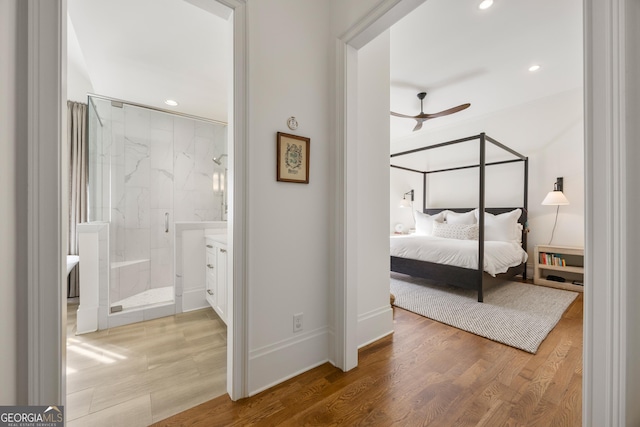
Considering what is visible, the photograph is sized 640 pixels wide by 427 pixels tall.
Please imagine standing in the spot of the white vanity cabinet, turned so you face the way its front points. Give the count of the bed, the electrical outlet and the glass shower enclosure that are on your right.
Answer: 1

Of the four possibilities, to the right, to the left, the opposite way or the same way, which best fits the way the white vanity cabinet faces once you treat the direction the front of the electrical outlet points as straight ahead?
to the right

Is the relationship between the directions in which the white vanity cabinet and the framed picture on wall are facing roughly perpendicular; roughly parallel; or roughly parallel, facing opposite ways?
roughly perpendicular

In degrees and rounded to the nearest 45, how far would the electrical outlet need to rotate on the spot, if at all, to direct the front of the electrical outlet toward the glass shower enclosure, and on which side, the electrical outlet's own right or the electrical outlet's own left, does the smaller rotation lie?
approximately 180°

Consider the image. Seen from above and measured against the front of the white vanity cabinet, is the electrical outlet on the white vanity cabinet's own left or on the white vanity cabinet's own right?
on the white vanity cabinet's own left

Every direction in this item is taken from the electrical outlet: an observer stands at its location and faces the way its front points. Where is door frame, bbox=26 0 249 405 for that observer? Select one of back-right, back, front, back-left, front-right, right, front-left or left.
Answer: right

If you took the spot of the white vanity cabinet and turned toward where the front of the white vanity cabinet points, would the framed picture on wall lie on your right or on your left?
on your left

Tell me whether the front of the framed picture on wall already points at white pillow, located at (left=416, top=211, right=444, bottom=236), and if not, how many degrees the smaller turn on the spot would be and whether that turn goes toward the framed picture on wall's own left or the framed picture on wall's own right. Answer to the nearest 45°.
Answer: approximately 90° to the framed picture on wall's own left

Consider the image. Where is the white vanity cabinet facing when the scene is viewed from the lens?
facing the viewer and to the left of the viewer

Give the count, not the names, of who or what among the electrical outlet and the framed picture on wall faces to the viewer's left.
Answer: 0

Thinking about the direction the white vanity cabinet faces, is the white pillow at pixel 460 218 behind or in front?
behind

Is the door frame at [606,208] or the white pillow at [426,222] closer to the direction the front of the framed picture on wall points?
the door frame

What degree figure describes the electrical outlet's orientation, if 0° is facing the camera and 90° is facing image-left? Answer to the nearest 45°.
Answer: approximately 315°
